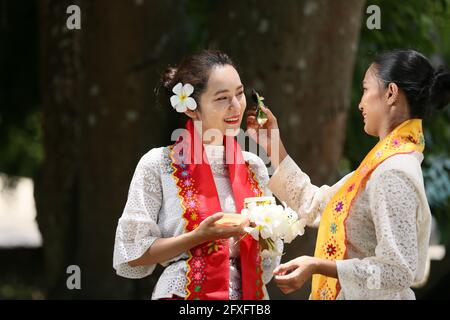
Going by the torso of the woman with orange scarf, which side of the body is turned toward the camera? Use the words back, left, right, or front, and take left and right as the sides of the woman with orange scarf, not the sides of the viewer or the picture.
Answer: left

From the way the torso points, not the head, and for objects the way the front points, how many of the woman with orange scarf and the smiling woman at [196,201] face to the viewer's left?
1

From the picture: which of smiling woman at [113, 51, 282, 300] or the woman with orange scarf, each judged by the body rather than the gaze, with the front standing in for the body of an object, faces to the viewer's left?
the woman with orange scarf

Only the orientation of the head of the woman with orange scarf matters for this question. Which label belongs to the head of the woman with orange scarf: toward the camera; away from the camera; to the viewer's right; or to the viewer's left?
to the viewer's left

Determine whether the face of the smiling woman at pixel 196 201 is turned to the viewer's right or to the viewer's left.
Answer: to the viewer's right

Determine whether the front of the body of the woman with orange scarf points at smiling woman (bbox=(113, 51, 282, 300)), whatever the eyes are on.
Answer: yes

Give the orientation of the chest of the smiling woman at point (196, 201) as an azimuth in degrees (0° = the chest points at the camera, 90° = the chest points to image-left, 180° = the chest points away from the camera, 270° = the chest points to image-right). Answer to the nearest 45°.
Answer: approximately 315°

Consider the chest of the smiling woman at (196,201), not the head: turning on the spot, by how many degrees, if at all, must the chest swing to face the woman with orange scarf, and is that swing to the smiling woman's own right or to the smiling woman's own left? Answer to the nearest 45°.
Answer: approximately 45° to the smiling woman's own left
